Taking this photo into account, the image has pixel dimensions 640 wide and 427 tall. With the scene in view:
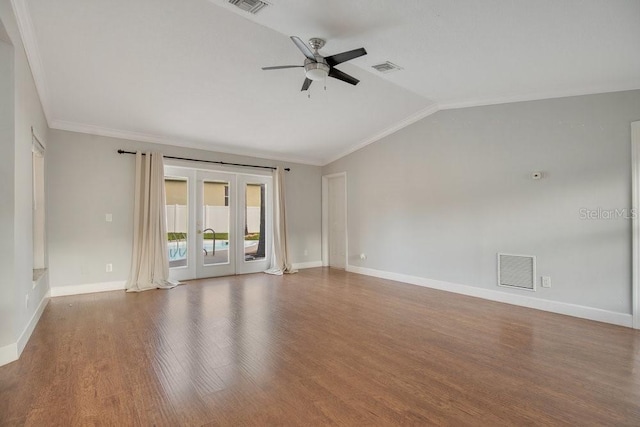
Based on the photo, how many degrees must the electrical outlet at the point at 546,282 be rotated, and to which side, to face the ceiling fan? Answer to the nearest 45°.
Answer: approximately 45° to its right

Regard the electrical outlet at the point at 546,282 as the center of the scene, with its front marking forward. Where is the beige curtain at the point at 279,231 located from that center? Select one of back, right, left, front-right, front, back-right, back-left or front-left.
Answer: right

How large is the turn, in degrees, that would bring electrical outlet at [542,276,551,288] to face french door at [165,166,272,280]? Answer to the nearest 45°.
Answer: approximately 90° to its right

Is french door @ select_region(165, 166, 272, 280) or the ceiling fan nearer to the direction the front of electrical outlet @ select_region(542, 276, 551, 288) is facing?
the ceiling fan
